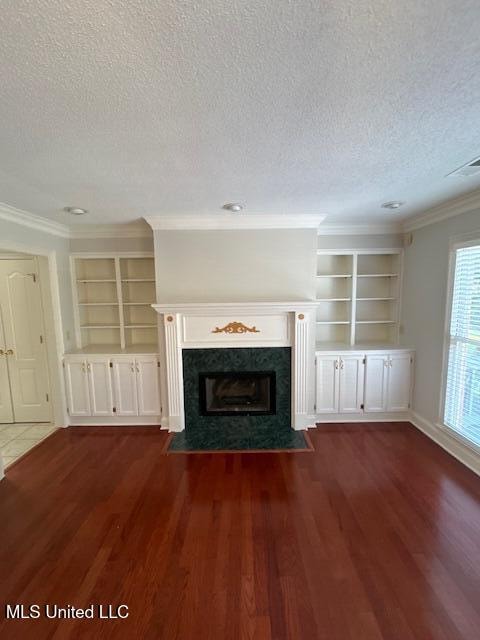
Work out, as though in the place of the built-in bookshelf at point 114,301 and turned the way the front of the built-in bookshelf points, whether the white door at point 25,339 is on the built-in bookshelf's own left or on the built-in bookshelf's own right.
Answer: on the built-in bookshelf's own right

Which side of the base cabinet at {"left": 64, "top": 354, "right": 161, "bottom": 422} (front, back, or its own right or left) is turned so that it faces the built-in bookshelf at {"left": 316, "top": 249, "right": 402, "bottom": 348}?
left

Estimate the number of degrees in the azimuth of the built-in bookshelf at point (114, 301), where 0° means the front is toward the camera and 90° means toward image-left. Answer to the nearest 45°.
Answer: approximately 0°

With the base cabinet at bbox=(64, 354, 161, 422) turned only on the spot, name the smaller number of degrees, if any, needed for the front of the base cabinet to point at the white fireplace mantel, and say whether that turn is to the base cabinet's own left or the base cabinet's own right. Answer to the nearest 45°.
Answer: approximately 45° to the base cabinet's own left

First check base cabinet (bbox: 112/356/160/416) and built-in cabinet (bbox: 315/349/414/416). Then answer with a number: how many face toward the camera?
2

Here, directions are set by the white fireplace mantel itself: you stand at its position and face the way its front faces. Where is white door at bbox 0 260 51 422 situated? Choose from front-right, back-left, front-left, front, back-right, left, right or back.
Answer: right

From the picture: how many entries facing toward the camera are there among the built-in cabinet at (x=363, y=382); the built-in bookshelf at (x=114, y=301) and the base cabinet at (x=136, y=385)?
3

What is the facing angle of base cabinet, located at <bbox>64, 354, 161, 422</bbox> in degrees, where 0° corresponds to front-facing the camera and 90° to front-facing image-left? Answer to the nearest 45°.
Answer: approximately 0°

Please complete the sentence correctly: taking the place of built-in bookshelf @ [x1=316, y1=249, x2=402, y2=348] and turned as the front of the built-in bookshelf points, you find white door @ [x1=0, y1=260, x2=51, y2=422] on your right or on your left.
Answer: on your right
